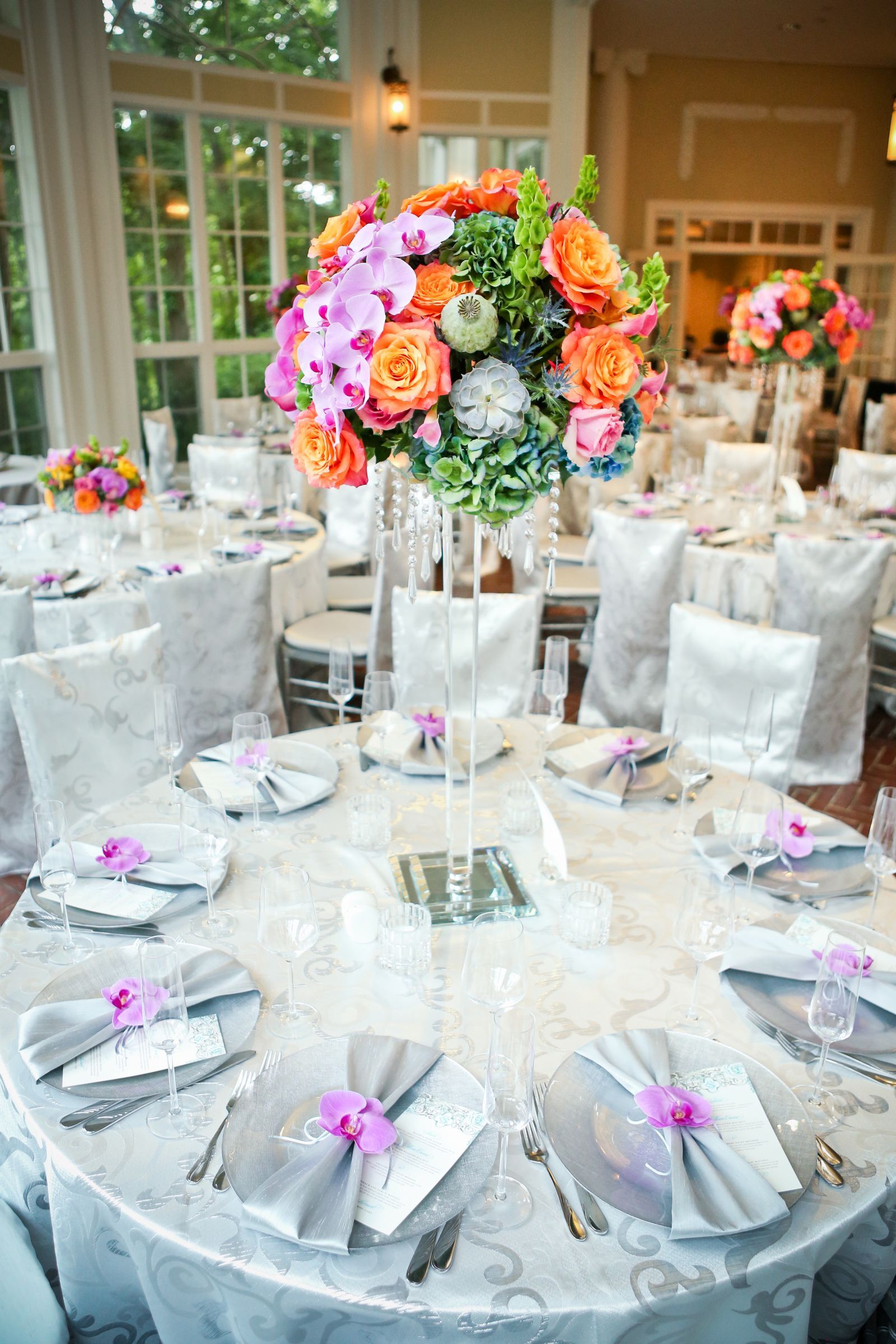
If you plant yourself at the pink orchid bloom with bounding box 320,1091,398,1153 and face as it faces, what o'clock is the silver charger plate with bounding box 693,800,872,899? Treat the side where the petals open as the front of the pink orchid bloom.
The silver charger plate is roughly at 8 o'clock from the pink orchid bloom.

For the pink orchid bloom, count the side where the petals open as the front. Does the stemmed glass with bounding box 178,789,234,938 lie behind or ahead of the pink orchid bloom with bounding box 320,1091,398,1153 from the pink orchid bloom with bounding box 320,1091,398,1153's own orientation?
behind

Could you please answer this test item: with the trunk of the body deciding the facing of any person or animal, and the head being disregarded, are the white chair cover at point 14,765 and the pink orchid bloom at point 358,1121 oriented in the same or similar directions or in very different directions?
very different directions
